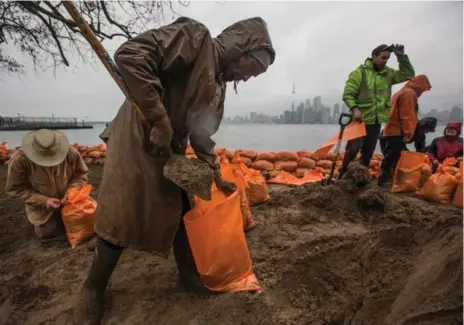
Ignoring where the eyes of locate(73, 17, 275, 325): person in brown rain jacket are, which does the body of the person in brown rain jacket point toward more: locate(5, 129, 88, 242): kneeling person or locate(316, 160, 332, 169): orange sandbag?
the orange sandbag

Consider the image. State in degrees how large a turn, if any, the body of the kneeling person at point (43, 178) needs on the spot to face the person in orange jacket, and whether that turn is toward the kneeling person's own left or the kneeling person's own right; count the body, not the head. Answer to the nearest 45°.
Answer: approximately 90° to the kneeling person's own left

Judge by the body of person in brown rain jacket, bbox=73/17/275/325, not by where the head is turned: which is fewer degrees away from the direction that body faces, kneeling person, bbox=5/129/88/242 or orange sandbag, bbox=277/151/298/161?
the orange sandbag

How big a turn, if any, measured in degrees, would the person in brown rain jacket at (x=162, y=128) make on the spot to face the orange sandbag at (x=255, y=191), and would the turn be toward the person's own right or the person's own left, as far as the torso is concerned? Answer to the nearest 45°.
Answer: approximately 45° to the person's own left

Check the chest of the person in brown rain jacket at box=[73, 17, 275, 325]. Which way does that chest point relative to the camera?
to the viewer's right

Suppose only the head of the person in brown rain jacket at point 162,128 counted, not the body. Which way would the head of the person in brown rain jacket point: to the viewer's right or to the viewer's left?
to the viewer's right
